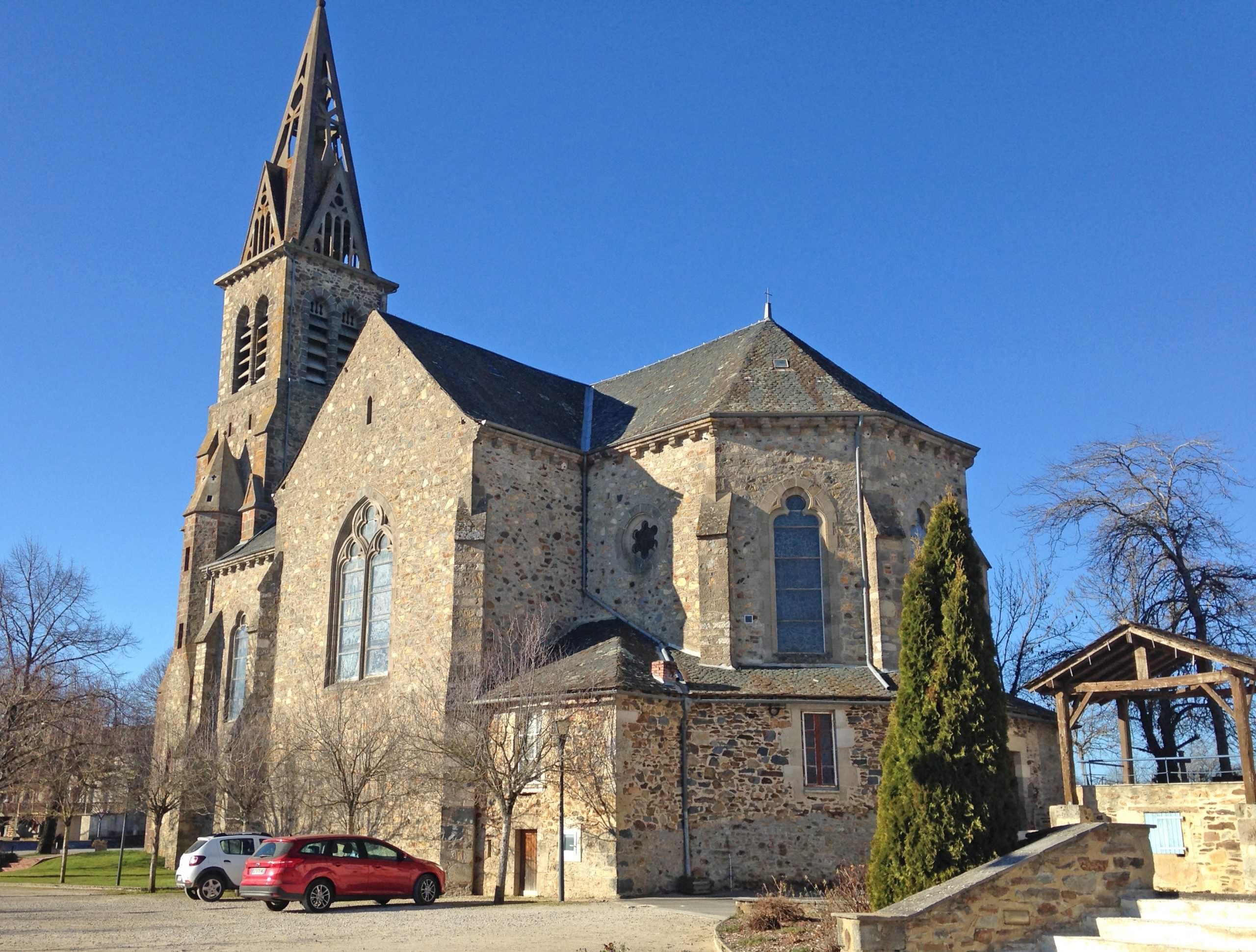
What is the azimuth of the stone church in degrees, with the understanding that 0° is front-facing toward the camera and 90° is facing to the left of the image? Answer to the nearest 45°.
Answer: approximately 135°

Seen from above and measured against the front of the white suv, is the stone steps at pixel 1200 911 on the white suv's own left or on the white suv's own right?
on the white suv's own right

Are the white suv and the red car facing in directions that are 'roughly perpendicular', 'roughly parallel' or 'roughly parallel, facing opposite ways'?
roughly parallel

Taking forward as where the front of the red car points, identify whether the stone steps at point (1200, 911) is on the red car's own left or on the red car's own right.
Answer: on the red car's own right

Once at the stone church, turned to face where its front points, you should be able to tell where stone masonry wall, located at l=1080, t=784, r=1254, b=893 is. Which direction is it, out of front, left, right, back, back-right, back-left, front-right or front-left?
back

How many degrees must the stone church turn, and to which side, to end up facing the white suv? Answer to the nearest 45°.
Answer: approximately 45° to its left

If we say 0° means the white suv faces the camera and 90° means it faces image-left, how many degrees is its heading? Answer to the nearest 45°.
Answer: approximately 225°

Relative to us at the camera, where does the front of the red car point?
facing away from the viewer and to the right of the viewer

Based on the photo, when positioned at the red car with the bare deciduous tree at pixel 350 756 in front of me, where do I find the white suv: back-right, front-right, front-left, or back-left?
front-left
